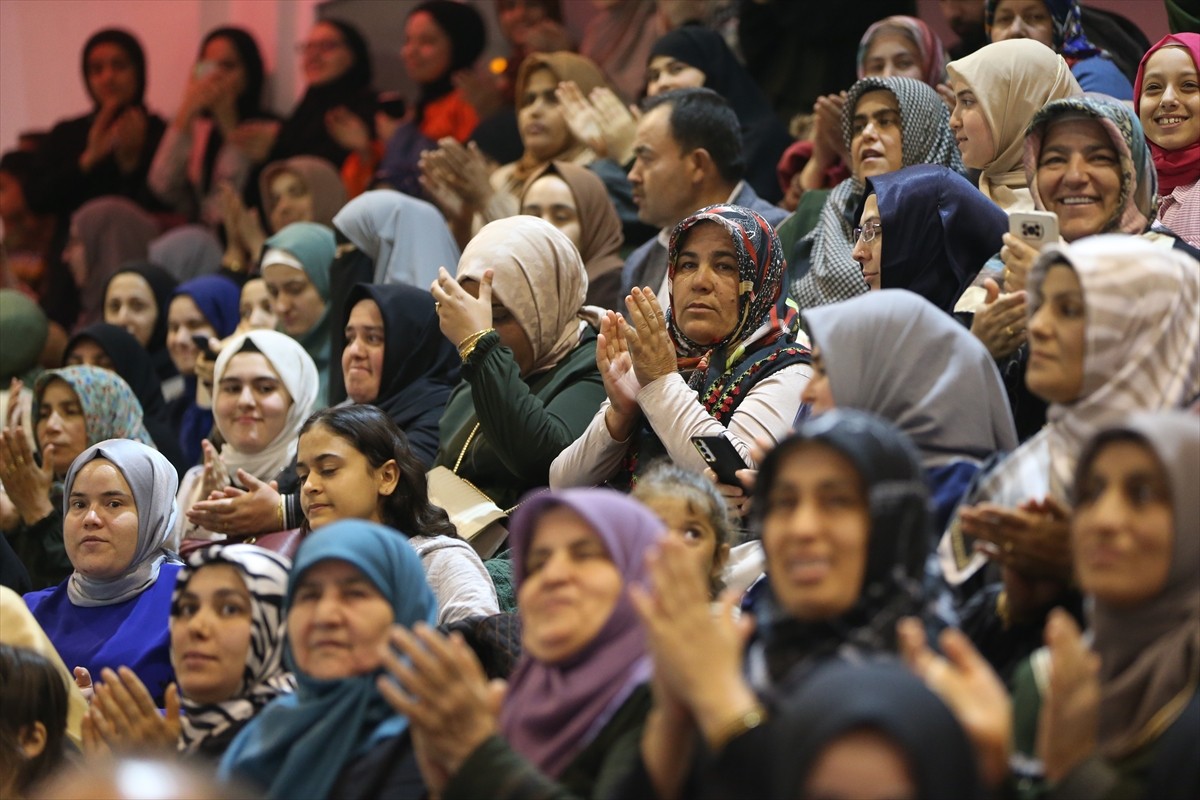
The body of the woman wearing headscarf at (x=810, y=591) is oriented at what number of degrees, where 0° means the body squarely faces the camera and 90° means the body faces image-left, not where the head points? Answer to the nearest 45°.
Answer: approximately 45°

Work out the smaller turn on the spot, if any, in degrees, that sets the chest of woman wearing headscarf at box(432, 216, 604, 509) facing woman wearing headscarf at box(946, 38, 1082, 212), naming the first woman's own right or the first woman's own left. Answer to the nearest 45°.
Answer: approximately 135° to the first woman's own left

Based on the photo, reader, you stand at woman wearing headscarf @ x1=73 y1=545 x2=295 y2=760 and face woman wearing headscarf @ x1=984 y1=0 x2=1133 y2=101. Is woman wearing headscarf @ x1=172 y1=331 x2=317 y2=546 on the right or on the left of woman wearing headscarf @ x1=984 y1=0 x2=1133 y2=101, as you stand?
left

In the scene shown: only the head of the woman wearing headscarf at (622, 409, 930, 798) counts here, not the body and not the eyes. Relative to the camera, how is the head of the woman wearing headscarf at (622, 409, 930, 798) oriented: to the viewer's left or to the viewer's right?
to the viewer's left

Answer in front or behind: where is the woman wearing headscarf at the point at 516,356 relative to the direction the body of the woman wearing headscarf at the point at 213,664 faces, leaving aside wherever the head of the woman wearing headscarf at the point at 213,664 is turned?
behind

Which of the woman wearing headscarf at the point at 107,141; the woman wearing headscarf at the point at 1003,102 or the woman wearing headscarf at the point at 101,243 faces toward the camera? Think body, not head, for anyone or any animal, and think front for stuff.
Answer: the woman wearing headscarf at the point at 107,141

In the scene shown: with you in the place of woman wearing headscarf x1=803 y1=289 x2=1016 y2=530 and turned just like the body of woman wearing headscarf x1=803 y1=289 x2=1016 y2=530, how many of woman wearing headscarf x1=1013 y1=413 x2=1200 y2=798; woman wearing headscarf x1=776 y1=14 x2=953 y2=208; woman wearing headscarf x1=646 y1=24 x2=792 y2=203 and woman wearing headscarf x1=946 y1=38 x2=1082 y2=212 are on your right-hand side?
3

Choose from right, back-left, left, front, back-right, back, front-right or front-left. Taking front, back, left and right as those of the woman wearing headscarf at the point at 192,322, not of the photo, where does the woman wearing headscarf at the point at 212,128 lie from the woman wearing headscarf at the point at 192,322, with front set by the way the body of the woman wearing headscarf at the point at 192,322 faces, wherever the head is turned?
back-right

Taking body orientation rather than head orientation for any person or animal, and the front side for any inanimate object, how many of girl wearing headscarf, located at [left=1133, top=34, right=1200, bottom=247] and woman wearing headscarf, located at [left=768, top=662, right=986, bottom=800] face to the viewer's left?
0

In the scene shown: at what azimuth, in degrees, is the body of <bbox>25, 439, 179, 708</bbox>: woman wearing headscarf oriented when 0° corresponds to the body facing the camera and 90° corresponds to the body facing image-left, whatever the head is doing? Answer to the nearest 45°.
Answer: approximately 45°

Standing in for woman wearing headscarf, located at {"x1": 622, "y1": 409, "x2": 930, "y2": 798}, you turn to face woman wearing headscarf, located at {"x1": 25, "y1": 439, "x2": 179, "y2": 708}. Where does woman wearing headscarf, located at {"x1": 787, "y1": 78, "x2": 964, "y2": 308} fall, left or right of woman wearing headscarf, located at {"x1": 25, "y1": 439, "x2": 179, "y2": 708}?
right

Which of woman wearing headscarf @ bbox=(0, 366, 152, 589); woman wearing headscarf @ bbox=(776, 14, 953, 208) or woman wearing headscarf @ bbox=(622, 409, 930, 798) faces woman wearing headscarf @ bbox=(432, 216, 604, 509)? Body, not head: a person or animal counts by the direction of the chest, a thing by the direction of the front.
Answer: woman wearing headscarf @ bbox=(776, 14, 953, 208)
